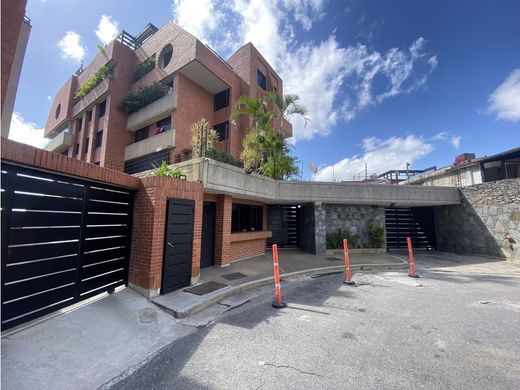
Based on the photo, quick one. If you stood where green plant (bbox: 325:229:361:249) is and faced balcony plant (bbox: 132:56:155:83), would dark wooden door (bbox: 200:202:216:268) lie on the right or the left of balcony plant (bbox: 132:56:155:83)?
left
